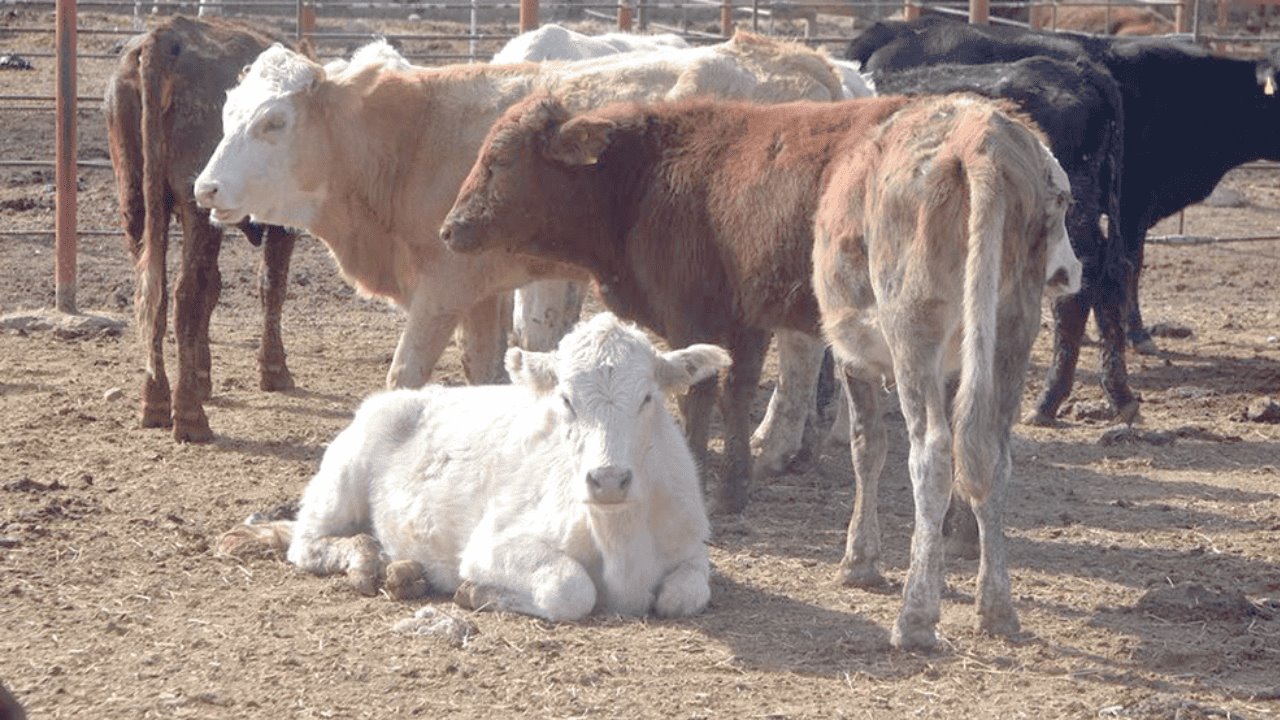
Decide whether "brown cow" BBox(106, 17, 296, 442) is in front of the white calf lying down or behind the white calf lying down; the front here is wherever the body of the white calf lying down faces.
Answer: behind

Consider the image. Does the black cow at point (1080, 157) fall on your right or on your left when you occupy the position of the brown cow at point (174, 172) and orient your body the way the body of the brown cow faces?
on your right

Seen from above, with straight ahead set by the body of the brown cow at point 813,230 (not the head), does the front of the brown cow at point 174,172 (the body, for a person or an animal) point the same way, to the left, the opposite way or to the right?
to the right

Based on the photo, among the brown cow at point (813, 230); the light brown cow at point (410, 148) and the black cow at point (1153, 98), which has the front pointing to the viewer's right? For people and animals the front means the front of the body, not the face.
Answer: the black cow

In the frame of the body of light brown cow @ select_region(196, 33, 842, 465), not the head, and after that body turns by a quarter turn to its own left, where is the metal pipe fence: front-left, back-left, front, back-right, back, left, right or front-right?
back

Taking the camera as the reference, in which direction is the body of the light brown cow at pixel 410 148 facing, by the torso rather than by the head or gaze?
to the viewer's left

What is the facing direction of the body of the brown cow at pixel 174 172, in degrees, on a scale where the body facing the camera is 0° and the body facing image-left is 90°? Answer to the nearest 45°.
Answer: approximately 225°

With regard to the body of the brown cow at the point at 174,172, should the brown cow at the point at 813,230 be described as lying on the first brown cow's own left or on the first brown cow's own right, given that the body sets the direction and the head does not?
on the first brown cow's own right

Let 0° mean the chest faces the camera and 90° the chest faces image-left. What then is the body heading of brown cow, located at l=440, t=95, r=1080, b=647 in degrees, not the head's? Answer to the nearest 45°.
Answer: approximately 135°

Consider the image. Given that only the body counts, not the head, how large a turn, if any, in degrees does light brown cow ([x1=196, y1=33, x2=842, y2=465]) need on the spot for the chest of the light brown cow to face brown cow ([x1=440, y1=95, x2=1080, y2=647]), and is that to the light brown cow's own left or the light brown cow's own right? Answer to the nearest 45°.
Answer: approximately 135° to the light brown cow's own left

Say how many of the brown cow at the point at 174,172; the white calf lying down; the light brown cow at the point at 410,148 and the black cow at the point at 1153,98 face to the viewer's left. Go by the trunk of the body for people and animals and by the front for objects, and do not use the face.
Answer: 1

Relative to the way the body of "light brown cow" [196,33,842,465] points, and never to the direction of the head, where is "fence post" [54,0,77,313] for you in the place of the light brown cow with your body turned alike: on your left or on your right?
on your right

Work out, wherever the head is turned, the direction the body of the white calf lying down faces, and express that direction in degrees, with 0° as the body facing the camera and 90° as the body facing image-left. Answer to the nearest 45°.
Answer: approximately 315°

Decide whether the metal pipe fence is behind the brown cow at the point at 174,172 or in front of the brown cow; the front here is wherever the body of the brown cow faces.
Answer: in front
